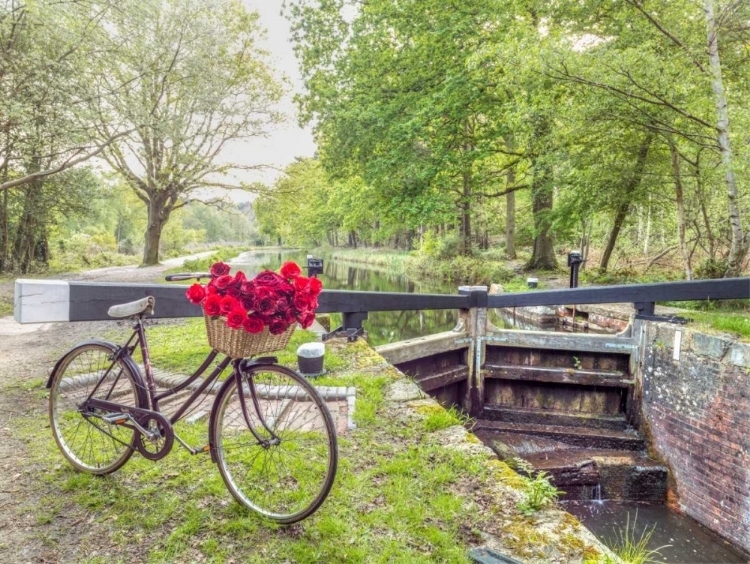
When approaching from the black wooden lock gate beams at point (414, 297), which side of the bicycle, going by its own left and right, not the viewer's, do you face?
left

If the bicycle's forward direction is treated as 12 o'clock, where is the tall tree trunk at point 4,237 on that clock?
The tall tree trunk is roughly at 7 o'clock from the bicycle.

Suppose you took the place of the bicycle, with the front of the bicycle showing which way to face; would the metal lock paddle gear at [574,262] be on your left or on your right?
on your left

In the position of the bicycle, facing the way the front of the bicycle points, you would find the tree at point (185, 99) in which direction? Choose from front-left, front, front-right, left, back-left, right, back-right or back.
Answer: back-left

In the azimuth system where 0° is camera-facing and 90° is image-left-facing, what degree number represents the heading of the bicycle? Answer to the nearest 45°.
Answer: approximately 315°
